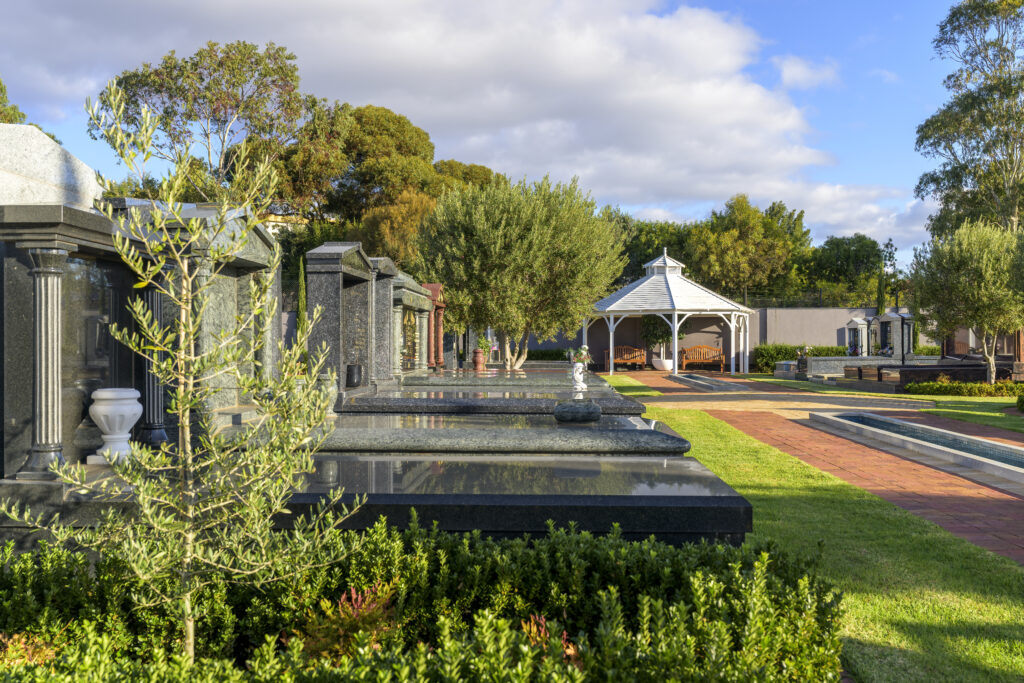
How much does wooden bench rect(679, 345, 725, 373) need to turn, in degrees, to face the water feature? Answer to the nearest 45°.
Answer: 0° — it already faces it

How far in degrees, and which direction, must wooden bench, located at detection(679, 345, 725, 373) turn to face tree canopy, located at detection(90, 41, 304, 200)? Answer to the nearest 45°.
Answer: approximately 45° to its right

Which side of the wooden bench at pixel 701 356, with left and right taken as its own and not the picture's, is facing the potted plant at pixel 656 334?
right

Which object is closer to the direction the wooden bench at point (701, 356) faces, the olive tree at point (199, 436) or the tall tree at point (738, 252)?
the olive tree

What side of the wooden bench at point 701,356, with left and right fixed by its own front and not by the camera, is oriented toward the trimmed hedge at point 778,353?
left

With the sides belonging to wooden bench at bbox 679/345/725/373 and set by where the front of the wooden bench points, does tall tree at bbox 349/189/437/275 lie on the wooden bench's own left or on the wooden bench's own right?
on the wooden bench's own right

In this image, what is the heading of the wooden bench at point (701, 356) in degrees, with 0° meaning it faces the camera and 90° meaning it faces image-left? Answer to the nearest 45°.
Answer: approximately 0°

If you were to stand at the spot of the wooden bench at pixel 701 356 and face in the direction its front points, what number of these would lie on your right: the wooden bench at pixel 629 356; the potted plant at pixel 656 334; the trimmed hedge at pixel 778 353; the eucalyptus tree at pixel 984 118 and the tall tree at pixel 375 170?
3

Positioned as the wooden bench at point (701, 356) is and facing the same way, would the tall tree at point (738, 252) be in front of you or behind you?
behind
